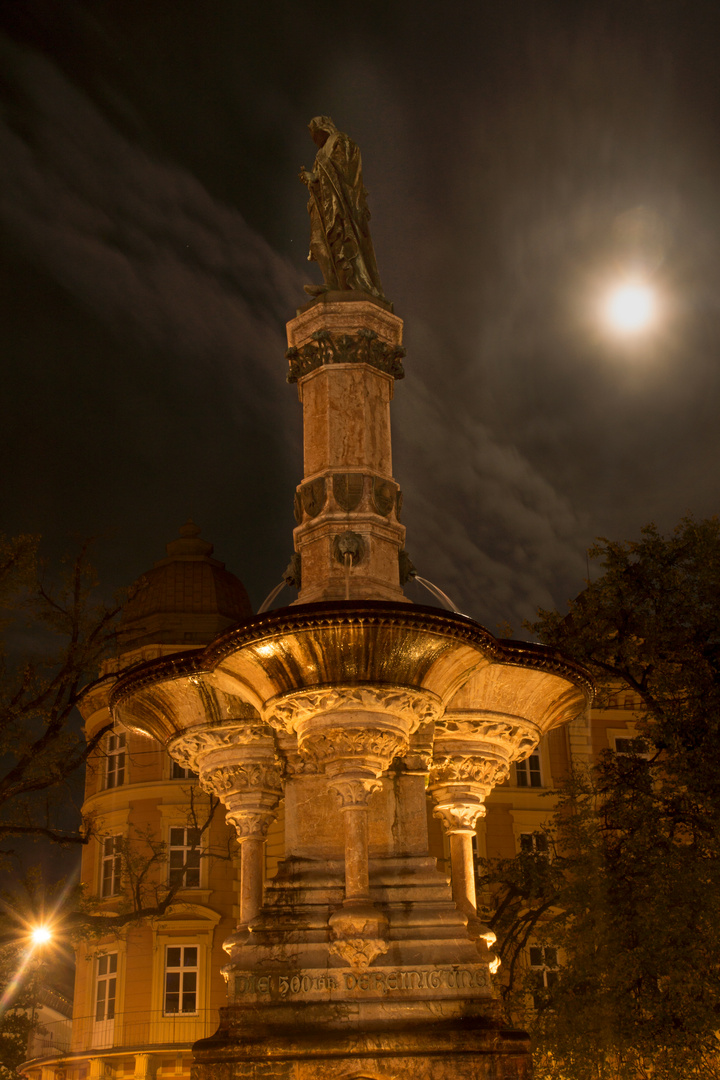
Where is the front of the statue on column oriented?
to the viewer's left

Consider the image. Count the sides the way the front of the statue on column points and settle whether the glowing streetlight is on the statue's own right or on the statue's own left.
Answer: on the statue's own right

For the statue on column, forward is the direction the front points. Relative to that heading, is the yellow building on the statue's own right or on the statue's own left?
on the statue's own right

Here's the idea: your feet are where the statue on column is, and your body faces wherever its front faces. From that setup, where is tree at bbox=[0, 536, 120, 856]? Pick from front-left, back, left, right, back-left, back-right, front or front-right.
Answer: front-right

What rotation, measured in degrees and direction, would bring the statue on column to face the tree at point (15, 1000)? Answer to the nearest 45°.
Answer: approximately 45° to its right
